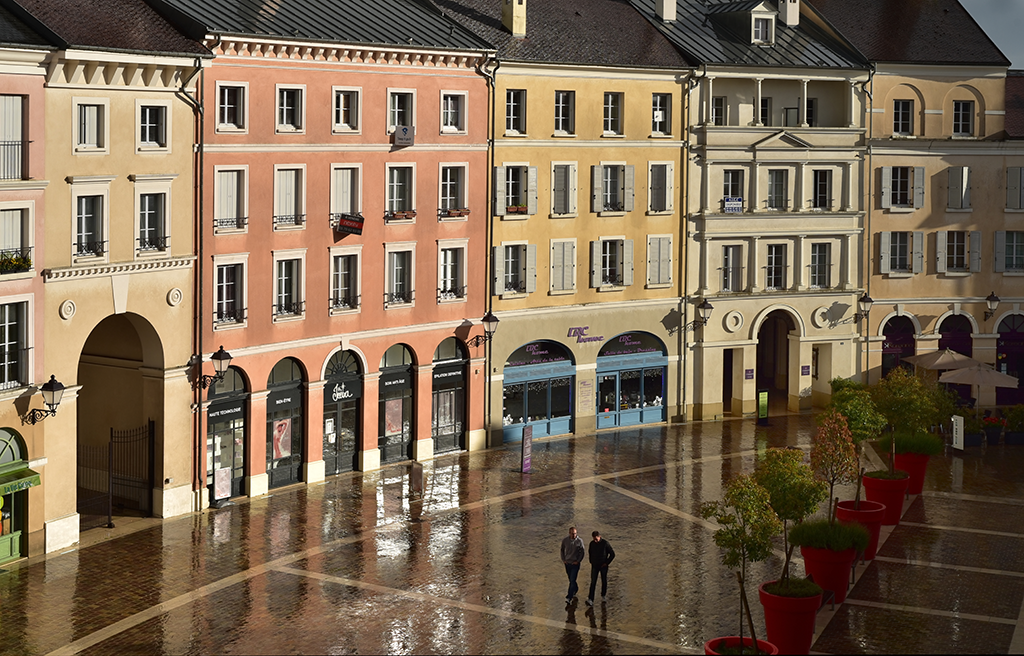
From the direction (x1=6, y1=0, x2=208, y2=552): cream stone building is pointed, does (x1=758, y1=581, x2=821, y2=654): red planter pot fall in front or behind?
in front

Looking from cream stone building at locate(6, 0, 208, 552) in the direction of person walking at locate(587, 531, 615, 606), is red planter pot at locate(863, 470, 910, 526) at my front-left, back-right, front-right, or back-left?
front-left

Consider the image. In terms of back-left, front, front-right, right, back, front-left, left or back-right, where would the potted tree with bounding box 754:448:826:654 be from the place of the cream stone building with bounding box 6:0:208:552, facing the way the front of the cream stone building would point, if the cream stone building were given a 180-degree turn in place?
back

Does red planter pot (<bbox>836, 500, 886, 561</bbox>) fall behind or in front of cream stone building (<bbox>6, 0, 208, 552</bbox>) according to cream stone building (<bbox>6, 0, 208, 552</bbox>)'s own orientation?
in front

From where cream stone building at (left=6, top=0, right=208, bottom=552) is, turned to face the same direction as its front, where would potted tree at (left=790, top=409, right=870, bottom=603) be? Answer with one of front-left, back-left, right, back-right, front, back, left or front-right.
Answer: front

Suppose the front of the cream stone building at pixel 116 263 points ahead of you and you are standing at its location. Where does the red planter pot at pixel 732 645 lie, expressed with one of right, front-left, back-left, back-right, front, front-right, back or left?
front

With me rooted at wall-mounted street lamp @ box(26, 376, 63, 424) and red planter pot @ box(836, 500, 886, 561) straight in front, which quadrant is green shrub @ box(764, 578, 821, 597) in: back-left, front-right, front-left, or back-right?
front-right

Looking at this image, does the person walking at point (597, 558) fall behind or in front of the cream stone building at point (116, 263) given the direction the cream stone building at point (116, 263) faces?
in front

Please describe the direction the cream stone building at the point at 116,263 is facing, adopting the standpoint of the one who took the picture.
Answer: facing the viewer and to the right of the viewer
